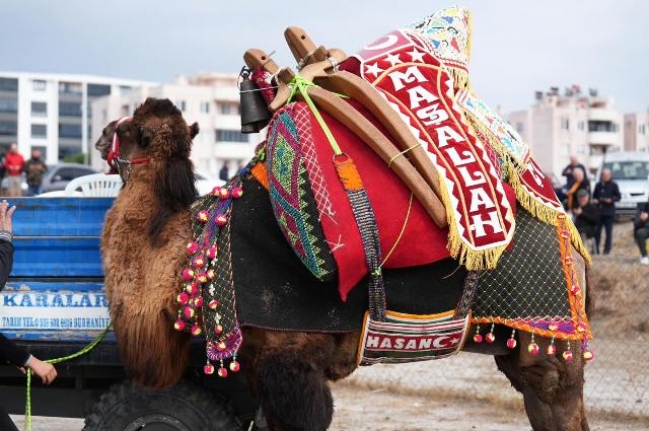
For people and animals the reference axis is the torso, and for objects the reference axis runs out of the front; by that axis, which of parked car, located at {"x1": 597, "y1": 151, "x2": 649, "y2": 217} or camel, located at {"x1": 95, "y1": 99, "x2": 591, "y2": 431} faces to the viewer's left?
the camel

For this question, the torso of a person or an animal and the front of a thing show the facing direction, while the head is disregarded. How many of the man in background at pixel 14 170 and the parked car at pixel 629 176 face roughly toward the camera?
2

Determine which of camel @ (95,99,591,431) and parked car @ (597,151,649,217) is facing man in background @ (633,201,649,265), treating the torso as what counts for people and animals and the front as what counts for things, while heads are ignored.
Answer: the parked car

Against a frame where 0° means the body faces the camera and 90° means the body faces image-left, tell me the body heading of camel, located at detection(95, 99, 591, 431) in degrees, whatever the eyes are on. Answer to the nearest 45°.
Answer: approximately 90°

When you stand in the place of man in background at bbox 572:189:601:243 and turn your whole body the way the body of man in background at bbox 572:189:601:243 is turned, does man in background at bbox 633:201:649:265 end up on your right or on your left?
on your left

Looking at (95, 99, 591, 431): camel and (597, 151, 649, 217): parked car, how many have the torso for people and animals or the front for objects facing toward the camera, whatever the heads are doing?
1

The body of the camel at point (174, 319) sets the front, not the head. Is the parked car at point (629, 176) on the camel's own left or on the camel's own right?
on the camel's own right
